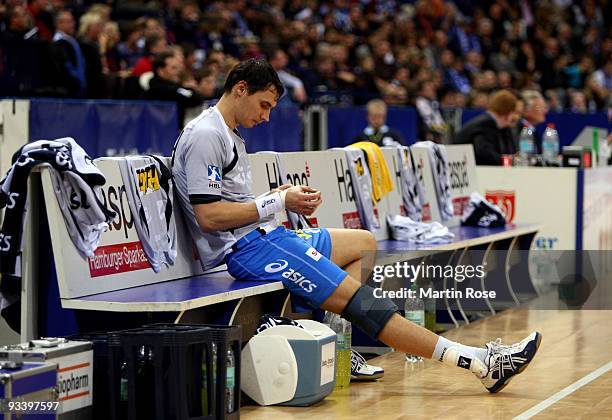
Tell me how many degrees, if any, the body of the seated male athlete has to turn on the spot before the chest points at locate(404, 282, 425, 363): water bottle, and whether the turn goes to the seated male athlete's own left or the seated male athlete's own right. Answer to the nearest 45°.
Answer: approximately 45° to the seated male athlete's own left

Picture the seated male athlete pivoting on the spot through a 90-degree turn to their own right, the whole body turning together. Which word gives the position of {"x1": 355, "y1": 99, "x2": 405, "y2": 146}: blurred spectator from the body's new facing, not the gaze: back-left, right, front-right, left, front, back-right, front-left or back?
back

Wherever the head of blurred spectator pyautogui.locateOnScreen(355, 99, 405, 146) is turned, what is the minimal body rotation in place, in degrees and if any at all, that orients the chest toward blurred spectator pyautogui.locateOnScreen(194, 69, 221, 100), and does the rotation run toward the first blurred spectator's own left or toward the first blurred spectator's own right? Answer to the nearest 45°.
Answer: approximately 90° to the first blurred spectator's own right

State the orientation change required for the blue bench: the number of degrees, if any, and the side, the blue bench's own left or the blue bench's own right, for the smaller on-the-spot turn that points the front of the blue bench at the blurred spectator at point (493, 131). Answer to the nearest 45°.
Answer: approximately 90° to the blue bench's own left

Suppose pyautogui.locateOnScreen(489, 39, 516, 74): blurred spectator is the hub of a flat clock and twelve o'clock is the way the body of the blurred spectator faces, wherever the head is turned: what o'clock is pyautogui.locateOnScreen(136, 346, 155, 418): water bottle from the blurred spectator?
The water bottle is roughly at 12 o'clock from the blurred spectator.

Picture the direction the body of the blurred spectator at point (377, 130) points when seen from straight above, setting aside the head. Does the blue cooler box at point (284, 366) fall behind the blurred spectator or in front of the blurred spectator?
in front

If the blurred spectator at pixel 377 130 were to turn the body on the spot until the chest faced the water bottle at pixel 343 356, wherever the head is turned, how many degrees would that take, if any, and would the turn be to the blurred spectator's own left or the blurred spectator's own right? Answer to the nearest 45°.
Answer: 0° — they already face it

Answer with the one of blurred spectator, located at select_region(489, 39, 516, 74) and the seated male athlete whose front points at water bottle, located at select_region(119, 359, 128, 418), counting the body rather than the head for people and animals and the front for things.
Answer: the blurred spectator

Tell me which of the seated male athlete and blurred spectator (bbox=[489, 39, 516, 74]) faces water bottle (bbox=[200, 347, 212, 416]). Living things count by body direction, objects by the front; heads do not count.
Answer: the blurred spectator

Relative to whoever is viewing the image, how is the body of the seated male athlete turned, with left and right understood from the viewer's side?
facing to the right of the viewer

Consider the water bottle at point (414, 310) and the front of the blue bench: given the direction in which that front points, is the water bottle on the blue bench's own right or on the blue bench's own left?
on the blue bench's own left

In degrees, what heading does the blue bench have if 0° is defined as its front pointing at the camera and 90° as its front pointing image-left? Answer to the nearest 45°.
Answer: approximately 315°

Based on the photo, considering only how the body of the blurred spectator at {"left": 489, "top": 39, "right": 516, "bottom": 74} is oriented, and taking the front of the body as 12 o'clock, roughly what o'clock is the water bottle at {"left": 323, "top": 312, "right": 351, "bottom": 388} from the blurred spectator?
The water bottle is roughly at 12 o'clock from the blurred spectator.
